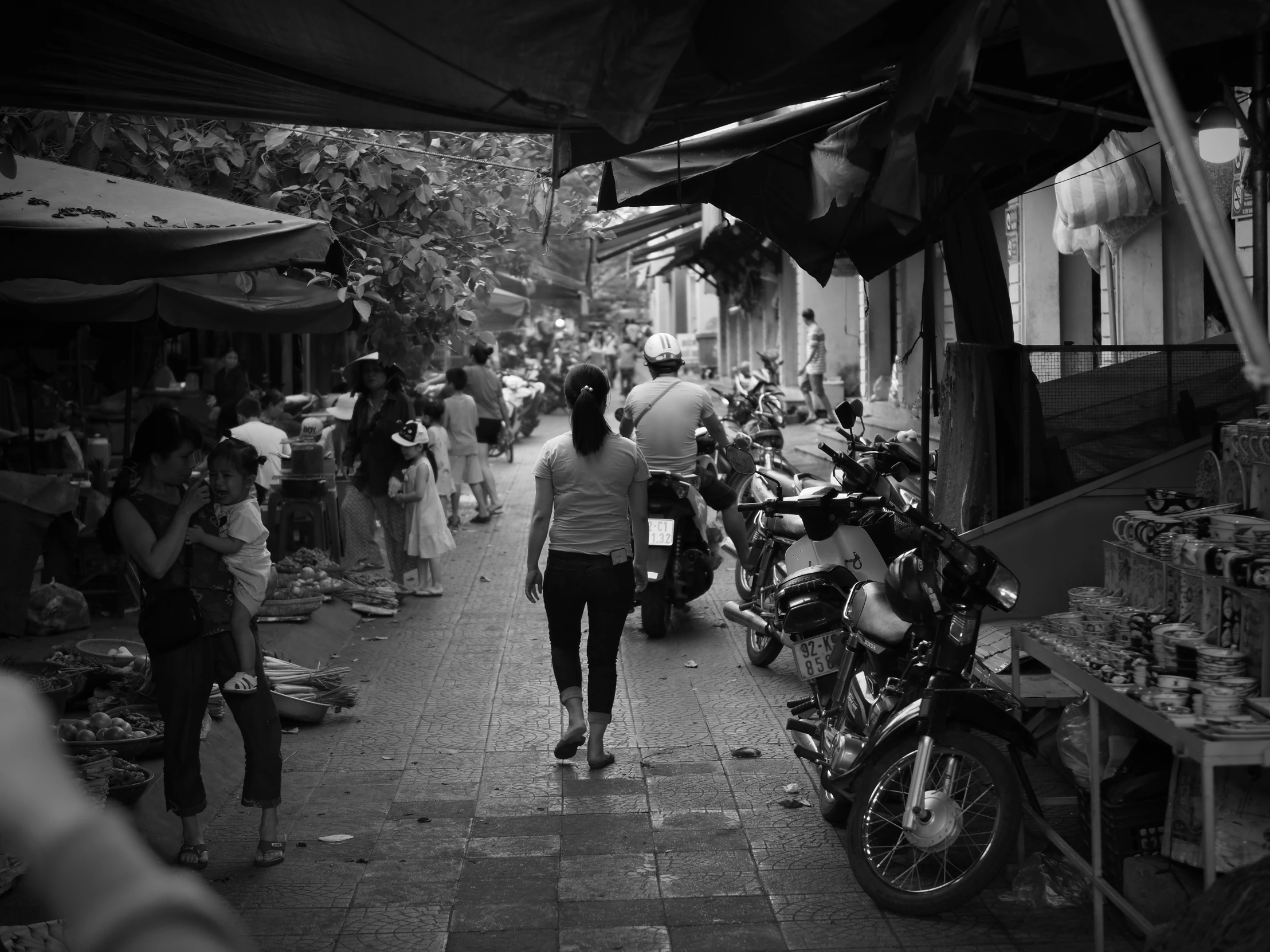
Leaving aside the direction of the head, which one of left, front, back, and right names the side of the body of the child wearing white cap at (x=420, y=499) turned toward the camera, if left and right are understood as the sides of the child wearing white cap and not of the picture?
left

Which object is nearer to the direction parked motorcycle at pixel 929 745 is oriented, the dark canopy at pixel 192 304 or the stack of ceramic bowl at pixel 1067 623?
the stack of ceramic bowl

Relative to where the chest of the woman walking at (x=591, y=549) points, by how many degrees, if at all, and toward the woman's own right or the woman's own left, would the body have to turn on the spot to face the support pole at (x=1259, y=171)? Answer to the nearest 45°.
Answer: approximately 135° to the woman's own right

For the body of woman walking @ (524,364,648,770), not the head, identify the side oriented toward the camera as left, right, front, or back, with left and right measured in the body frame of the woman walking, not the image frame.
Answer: back

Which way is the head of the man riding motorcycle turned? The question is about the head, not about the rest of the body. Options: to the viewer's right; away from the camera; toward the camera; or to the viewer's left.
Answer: away from the camera

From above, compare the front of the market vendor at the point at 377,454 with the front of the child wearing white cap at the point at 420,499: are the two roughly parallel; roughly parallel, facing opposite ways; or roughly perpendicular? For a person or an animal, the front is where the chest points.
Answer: roughly perpendicular

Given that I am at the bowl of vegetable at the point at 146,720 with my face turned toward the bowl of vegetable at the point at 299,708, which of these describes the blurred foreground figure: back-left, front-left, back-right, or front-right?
back-right

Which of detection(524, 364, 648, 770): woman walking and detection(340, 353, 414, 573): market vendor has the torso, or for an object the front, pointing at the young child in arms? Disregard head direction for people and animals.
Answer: the market vendor

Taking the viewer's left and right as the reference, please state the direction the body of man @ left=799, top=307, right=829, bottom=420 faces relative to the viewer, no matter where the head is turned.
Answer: facing to the left of the viewer
